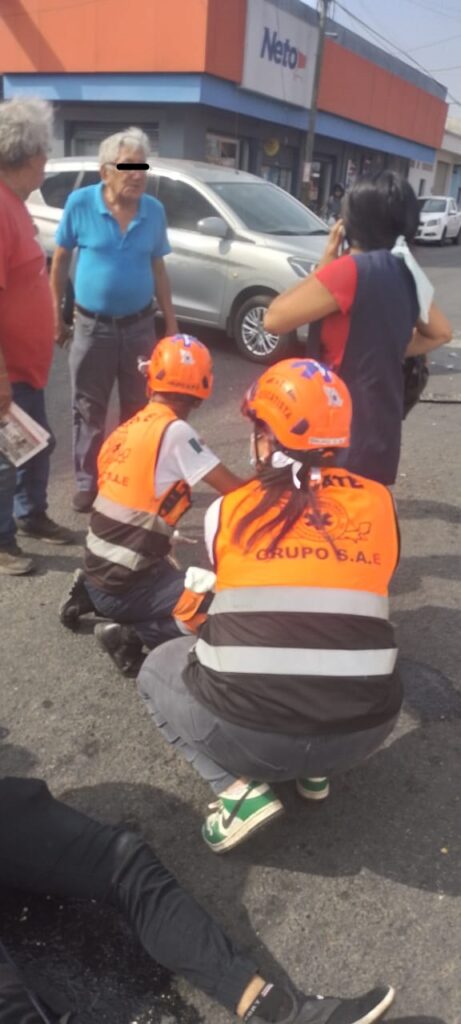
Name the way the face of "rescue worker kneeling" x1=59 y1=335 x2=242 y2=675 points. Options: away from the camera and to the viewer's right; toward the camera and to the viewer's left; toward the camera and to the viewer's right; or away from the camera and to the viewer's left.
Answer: away from the camera and to the viewer's right

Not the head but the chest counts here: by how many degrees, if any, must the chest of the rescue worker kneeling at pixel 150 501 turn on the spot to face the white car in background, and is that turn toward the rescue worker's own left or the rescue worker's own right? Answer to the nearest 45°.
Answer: approximately 45° to the rescue worker's own left

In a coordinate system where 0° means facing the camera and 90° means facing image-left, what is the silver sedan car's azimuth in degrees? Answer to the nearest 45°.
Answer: approximately 315°

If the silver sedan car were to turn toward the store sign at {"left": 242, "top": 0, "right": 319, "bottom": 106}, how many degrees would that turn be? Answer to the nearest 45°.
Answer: approximately 135° to its left

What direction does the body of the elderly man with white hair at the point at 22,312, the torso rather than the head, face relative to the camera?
to the viewer's right

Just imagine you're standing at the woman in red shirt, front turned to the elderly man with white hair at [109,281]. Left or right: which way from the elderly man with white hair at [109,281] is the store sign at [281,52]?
right

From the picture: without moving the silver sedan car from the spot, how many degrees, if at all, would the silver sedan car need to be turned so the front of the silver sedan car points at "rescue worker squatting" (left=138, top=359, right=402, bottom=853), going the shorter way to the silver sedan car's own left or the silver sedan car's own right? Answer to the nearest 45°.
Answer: approximately 45° to the silver sedan car's own right

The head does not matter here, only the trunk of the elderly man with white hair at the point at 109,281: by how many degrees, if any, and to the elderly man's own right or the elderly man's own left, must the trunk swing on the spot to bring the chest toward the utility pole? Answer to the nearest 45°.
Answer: approximately 135° to the elderly man's own left

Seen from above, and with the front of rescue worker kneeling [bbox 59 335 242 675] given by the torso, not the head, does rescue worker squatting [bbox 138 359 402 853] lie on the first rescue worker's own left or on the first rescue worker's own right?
on the first rescue worker's own right

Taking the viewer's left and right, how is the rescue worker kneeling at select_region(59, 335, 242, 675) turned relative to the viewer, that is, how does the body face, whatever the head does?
facing away from the viewer and to the right of the viewer

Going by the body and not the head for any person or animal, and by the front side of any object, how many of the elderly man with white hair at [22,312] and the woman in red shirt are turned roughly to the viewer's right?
1

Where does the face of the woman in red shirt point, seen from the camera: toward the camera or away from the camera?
away from the camera

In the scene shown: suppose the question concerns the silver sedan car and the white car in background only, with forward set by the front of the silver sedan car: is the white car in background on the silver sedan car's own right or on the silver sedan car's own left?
on the silver sedan car's own left

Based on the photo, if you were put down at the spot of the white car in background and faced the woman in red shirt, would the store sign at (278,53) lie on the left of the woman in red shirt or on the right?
right
